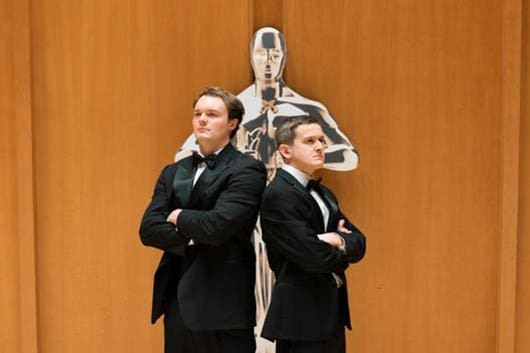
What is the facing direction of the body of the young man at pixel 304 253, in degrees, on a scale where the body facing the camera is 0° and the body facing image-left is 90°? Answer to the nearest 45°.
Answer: approximately 315°

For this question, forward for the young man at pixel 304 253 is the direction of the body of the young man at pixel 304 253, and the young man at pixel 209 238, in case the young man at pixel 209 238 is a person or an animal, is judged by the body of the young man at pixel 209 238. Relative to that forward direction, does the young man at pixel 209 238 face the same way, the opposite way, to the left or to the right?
to the right

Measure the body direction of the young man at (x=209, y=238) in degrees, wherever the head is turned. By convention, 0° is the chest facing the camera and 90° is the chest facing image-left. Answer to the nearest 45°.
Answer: approximately 45°
